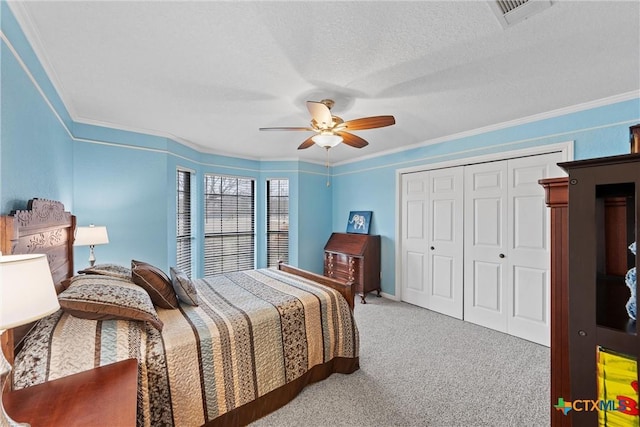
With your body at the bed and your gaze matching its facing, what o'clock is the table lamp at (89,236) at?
The table lamp is roughly at 8 o'clock from the bed.

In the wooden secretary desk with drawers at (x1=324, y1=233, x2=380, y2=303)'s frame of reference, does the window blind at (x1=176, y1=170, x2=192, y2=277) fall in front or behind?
in front

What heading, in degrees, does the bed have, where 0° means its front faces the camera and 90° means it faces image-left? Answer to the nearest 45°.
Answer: approximately 270°

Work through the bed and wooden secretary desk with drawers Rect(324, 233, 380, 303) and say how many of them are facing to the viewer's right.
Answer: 1

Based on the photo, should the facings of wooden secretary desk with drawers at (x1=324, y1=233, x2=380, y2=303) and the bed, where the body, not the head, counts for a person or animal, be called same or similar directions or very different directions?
very different directions

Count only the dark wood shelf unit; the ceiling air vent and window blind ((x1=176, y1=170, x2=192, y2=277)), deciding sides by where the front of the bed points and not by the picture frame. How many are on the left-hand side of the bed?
1

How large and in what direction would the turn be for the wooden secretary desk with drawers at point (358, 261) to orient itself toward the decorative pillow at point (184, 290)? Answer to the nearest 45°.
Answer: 0° — it already faces it

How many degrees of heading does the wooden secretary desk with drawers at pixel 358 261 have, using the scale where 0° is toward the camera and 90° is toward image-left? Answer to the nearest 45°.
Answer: approximately 45°

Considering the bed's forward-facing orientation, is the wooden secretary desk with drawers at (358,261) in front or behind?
in front

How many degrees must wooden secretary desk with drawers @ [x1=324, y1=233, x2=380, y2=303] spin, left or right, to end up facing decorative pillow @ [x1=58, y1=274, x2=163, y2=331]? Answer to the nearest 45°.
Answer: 0° — it already faces it

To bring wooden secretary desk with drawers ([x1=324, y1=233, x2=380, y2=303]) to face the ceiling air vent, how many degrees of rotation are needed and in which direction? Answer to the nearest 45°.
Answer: approximately 45° to its left
